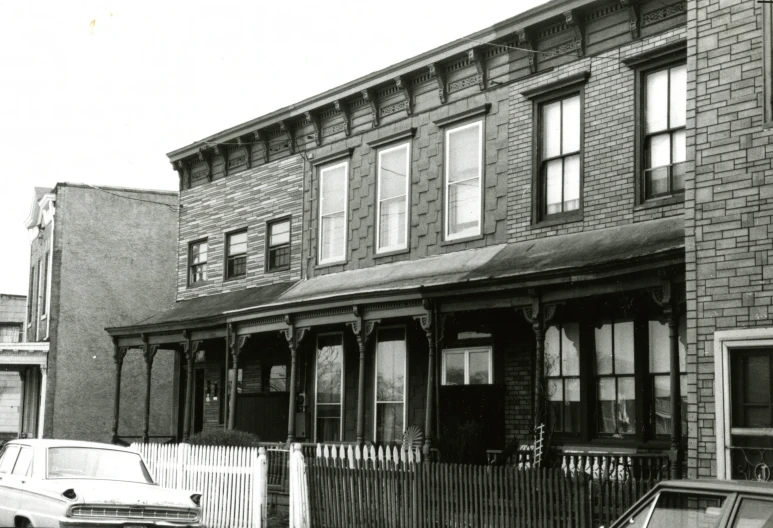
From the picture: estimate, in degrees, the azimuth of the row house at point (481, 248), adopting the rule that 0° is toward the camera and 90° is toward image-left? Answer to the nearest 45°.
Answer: approximately 45°

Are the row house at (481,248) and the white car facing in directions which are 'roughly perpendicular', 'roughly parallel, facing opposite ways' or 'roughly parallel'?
roughly perpendicular

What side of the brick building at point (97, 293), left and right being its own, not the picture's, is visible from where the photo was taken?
left

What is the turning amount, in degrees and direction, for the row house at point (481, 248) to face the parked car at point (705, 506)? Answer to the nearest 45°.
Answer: approximately 45° to its left
